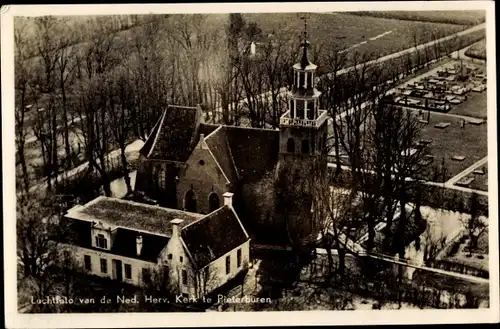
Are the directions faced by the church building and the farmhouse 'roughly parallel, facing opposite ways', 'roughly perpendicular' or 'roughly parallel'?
roughly perpendicular

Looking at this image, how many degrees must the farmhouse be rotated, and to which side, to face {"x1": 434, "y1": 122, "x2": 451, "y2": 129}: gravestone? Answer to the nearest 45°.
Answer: approximately 135° to its left

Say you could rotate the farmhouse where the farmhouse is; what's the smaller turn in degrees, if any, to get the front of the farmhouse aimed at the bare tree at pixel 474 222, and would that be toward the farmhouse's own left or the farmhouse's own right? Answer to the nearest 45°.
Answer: approximately 135° to the farmhouse's own left

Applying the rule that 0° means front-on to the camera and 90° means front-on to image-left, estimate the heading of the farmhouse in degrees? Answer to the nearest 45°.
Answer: approximately 45°
